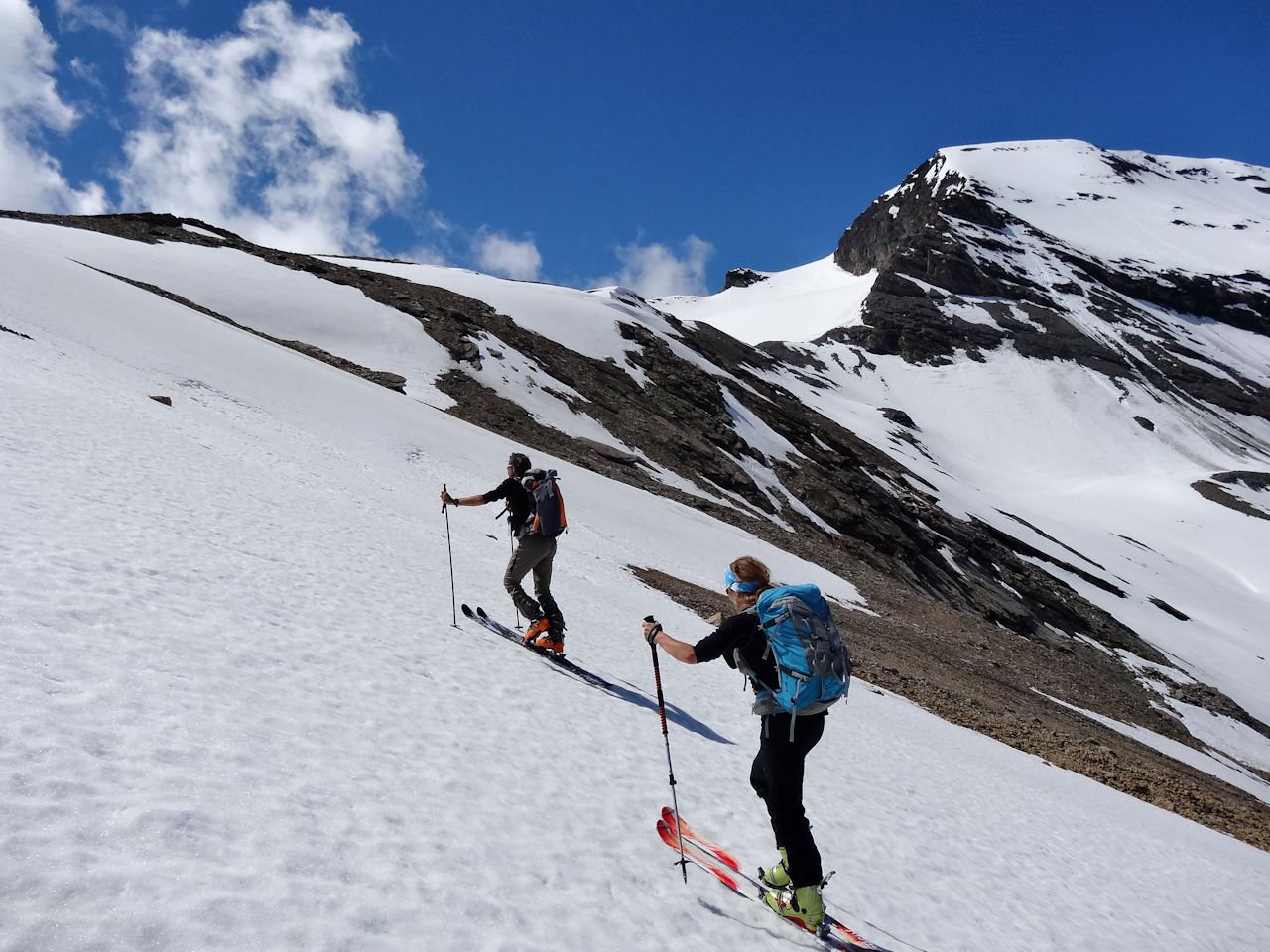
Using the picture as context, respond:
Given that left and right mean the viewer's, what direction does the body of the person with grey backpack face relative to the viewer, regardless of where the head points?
facing away from the viewer and to the left of the viewer

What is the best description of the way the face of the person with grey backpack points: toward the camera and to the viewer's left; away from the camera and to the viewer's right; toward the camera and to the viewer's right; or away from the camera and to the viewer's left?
away from the camera and to the viewer's left

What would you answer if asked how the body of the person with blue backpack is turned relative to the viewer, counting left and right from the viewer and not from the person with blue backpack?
facing away from the viewer and to the left of the viewer

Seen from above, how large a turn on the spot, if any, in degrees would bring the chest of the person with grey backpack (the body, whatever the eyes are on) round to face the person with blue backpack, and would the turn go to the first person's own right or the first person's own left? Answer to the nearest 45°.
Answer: approximately 135° to the first person's own left

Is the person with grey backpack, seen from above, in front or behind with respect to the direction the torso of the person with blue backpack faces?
in front

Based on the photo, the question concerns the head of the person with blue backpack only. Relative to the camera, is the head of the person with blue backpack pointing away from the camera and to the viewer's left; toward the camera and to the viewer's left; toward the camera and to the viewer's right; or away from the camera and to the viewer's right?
away from the camera and to the viewer's left
